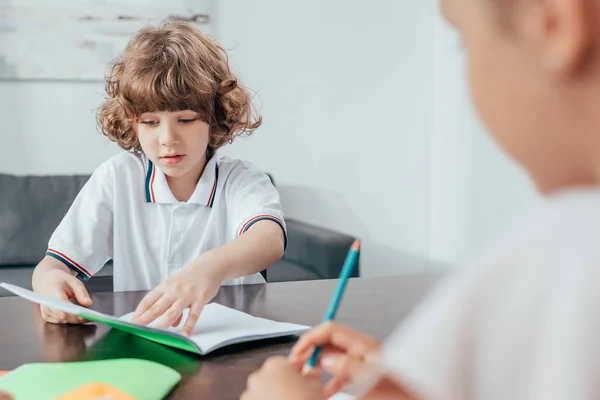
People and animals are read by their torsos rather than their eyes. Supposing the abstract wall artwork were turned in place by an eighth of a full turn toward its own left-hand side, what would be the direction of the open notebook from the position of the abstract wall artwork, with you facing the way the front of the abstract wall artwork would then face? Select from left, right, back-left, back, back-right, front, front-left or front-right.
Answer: front-right

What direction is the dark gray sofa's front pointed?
toward the camera

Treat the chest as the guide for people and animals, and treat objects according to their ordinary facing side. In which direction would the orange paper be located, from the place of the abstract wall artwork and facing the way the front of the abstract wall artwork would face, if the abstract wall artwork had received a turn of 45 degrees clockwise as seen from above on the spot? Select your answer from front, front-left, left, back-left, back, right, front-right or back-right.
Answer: front-left

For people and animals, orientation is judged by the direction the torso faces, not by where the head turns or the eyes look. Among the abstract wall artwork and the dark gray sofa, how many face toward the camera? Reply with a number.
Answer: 2

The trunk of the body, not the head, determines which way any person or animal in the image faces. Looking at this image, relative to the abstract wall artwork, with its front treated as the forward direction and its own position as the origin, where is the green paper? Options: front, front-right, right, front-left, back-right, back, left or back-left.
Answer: front

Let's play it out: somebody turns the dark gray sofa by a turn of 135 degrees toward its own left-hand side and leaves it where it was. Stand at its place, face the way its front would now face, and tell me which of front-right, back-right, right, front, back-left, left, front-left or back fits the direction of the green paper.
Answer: back-right

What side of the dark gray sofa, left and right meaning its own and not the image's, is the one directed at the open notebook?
front

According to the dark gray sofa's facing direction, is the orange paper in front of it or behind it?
in front
